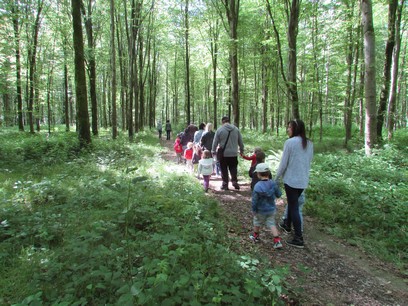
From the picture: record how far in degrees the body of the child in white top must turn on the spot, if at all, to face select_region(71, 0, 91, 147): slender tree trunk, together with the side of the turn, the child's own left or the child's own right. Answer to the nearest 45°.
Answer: approximately 45° to the child's own left

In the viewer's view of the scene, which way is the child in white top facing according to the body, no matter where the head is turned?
away from the camera

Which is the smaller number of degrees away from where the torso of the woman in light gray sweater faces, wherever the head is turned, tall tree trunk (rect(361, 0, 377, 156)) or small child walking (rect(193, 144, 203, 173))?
the small child walking

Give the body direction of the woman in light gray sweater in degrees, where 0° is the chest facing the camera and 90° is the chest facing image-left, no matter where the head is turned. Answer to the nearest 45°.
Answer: approximately 135°

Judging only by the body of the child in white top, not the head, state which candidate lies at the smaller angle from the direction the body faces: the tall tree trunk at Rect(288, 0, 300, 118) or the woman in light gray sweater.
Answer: the tall tree trunk

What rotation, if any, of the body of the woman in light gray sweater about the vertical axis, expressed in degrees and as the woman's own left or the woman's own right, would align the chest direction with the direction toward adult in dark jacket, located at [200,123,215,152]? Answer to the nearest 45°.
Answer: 0° — they already face them
